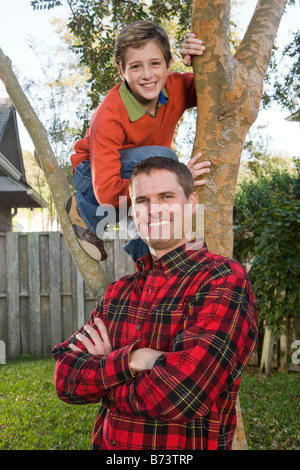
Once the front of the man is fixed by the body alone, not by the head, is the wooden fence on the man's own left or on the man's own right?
on the man's own right

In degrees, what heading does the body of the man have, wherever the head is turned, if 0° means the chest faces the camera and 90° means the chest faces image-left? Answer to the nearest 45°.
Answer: approximately 45°

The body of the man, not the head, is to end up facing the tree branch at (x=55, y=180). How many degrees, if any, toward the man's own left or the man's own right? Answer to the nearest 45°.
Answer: approximately 90° to the man's own right

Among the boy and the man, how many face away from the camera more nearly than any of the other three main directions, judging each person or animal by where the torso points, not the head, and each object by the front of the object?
0

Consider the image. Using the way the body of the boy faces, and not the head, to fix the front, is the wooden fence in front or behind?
behind

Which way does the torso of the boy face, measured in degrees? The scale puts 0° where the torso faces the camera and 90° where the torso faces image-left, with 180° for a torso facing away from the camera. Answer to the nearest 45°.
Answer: approximately 315°
